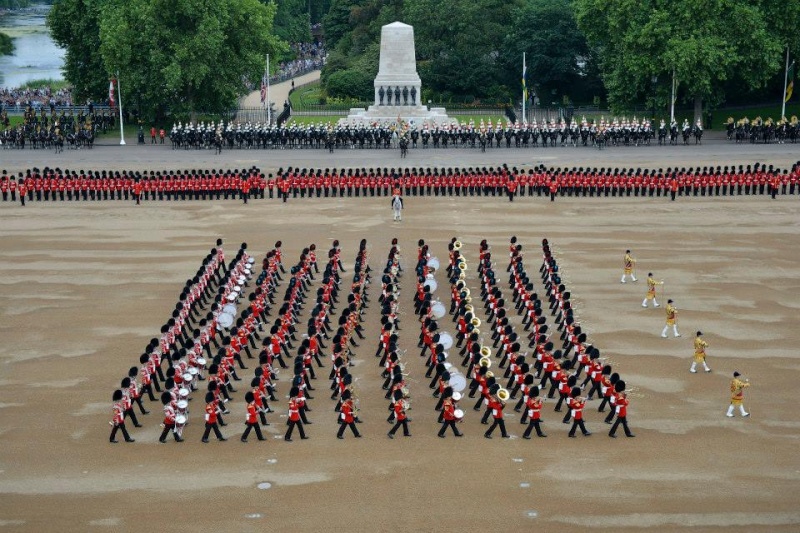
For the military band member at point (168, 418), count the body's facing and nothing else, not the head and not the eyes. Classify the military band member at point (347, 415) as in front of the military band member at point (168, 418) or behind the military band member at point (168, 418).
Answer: in front
